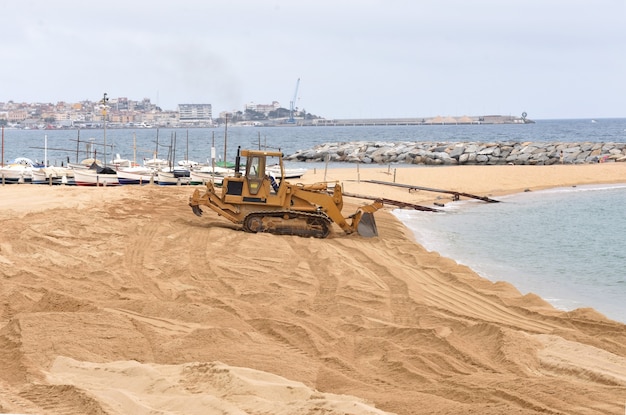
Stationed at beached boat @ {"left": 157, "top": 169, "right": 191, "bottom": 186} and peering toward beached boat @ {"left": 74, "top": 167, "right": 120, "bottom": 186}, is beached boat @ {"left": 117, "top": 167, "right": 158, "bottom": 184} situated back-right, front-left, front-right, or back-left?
front-right

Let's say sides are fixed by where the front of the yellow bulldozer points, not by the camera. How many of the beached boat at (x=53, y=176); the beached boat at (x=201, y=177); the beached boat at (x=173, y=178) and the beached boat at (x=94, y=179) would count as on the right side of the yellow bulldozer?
0

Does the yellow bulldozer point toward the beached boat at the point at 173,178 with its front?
no

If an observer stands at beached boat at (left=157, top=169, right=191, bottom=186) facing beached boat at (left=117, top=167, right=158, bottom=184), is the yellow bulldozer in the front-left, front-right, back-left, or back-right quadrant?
back-left

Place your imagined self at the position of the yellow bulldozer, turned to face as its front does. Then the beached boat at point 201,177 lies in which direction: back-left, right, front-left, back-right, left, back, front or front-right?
left

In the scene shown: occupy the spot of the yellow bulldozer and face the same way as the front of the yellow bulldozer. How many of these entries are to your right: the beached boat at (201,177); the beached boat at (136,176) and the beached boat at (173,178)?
0

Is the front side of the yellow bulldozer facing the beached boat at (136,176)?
no

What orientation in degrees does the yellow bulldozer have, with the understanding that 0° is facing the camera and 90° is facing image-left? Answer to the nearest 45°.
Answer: approximately 270°

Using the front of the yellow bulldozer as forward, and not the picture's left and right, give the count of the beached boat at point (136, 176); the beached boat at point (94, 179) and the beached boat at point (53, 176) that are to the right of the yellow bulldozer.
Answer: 0

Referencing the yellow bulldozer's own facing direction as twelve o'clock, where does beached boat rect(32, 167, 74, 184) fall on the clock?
The beached boat is roughly at 8 o'clock from the yellow bulldozer.

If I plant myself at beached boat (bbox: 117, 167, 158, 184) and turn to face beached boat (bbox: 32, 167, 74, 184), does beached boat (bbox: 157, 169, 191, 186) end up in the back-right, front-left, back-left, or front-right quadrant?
back-left

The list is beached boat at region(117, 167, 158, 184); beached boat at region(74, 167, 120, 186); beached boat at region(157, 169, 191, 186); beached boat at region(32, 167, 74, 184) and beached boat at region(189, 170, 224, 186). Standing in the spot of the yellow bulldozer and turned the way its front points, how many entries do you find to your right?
0
